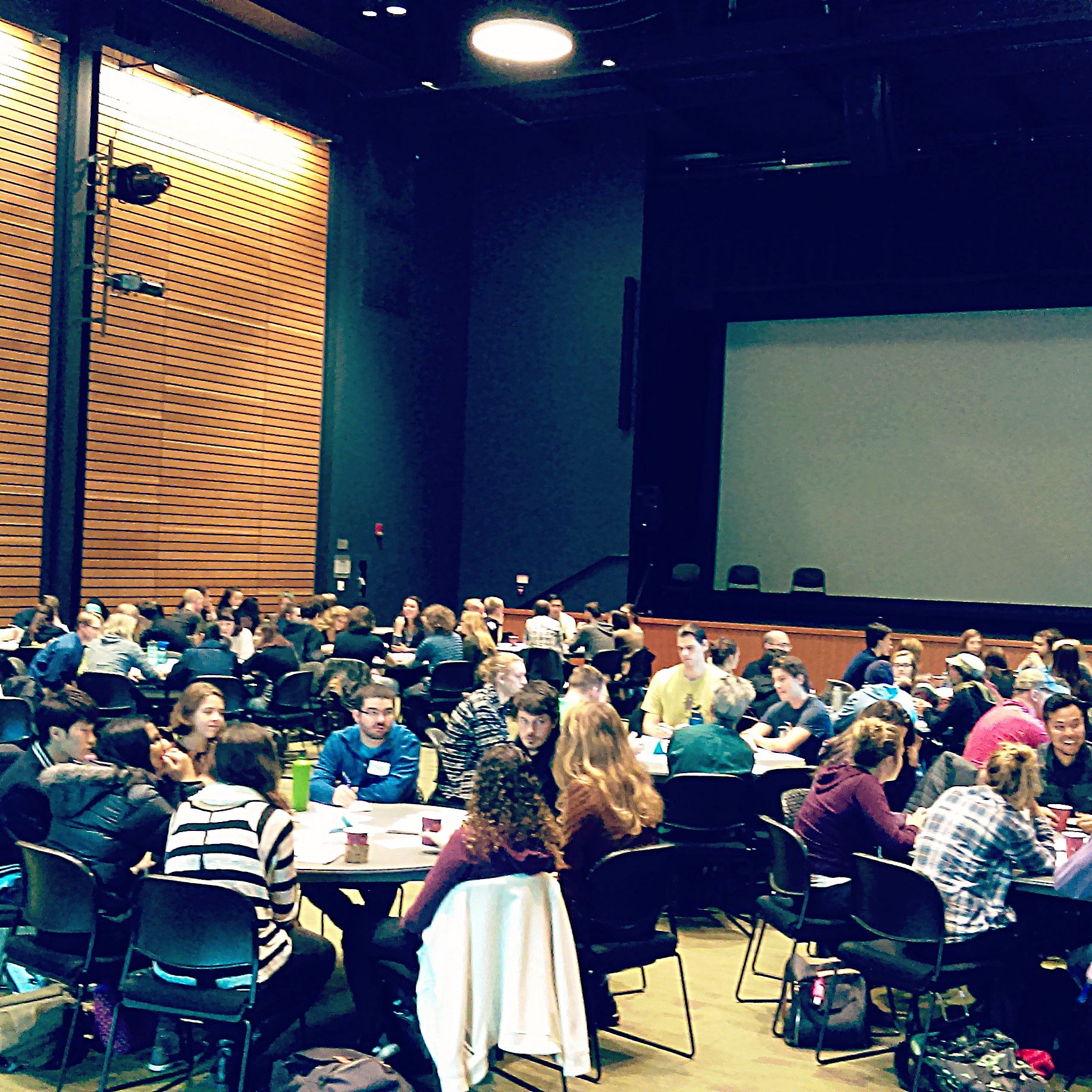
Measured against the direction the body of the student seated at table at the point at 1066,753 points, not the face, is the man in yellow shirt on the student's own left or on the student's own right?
on the student's own right

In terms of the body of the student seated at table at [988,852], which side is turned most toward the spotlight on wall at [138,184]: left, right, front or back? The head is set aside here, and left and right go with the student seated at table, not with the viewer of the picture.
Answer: left

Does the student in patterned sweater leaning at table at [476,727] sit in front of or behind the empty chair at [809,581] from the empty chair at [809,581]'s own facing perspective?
in front

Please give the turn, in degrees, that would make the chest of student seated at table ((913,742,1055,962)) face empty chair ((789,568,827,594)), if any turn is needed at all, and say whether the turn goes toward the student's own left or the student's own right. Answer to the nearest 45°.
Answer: approximately 45° to the student's own left

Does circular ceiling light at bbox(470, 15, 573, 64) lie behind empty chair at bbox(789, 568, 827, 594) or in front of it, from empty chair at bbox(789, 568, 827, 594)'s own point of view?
in front

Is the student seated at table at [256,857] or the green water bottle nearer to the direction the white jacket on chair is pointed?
the green water bottle

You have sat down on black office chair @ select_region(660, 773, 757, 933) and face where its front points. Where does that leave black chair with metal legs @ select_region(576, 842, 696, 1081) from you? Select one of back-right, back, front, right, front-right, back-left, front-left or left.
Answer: back

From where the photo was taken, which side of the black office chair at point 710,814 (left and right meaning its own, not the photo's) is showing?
back

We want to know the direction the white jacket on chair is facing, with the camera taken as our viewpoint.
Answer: facing away from the viewer

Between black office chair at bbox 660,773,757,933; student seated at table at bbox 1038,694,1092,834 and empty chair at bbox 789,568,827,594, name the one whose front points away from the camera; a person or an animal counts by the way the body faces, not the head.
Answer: the black office chair

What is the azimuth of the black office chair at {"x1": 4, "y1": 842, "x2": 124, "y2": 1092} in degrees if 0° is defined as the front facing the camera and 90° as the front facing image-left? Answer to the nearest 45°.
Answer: approximately 225°
